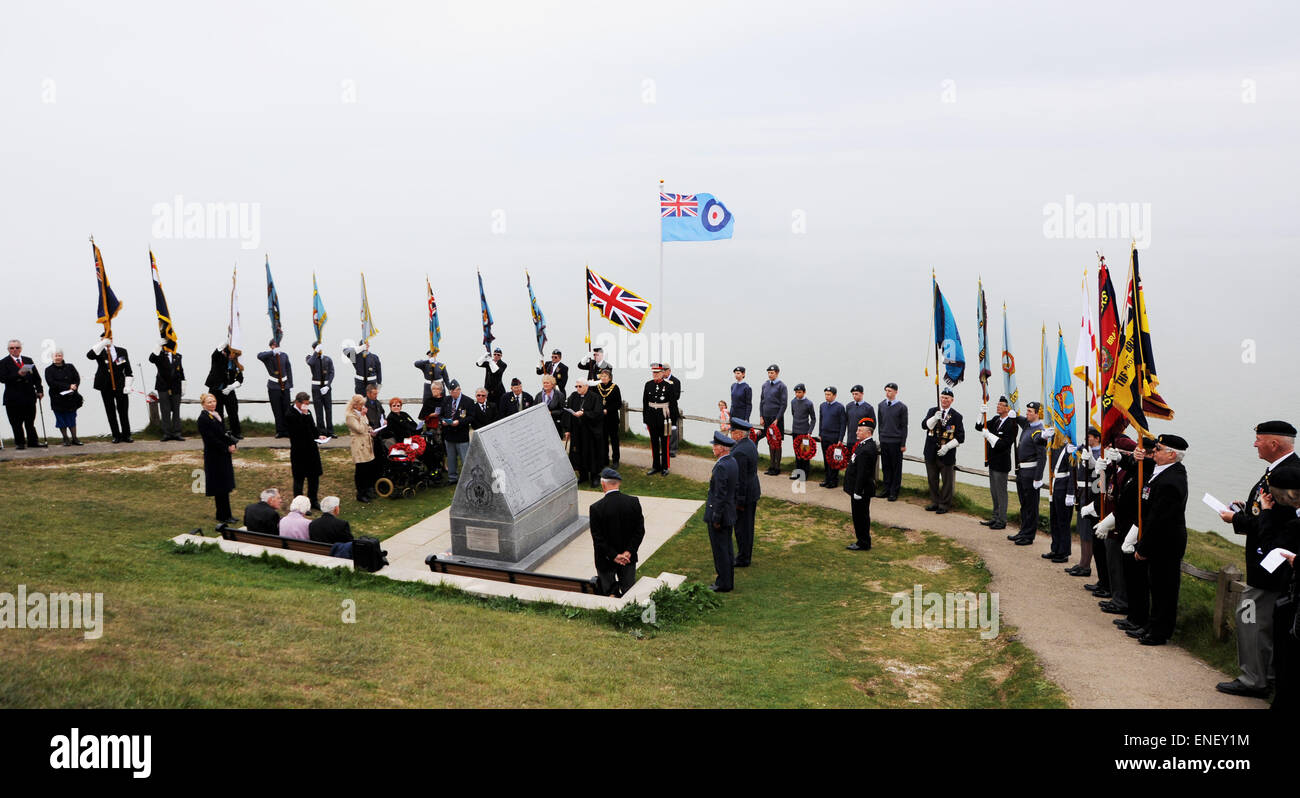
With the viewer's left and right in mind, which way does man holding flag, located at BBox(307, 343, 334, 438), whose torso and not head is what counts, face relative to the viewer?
facing the viewer

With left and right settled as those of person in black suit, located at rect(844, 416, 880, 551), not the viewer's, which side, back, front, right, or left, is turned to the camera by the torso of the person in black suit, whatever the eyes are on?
left

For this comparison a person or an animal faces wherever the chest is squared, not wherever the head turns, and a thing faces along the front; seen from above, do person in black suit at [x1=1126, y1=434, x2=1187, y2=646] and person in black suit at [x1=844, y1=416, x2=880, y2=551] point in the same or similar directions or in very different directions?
same or similar directions

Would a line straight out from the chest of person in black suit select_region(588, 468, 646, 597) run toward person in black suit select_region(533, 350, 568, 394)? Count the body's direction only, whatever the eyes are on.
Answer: yes

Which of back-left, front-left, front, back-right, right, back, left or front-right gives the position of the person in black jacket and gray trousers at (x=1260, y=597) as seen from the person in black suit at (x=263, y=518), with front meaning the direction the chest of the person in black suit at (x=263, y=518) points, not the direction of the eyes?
right

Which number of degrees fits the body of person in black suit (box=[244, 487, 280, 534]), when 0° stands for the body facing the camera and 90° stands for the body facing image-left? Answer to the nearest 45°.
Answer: approximately 225°

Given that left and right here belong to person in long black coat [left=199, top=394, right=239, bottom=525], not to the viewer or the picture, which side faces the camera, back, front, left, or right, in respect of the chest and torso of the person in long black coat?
right

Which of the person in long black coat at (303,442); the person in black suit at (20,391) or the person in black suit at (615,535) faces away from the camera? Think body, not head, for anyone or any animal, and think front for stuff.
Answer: the person in black suit at (615,535)

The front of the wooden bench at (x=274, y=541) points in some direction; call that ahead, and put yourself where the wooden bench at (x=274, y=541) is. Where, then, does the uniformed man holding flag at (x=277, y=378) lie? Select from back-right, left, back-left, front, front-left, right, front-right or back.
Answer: front-left

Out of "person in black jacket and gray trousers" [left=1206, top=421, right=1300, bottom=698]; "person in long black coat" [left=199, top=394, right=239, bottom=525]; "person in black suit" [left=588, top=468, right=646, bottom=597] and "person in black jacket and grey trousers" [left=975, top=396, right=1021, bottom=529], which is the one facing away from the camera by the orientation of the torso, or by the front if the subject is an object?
"person in black suit" [left=588, top=468, right=646, bottom=597]

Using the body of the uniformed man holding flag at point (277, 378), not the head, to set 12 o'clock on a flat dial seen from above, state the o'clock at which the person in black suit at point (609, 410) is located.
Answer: The person in black suit is roughly at 10 o'clock from the uniformed man holding flag.

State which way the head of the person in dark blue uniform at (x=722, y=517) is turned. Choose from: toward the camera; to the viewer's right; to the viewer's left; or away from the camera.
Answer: to the viewer's left

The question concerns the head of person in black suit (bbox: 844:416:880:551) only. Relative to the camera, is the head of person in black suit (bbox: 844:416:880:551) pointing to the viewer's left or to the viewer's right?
to the viewer's left

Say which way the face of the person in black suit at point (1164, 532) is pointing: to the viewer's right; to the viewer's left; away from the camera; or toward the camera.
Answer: to the viewer's left

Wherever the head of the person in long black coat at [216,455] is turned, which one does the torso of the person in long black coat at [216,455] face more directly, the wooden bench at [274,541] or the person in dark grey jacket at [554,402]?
the person in dark grey jacket

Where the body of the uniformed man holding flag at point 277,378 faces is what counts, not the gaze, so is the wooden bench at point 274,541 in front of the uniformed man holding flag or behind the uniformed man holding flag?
in front

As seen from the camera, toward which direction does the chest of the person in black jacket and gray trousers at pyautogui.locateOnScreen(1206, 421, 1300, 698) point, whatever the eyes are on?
to the viewer's left

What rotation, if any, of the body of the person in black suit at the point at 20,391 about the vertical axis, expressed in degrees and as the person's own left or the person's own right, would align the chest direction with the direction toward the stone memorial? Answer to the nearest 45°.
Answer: approximately 45° to the person's own left
